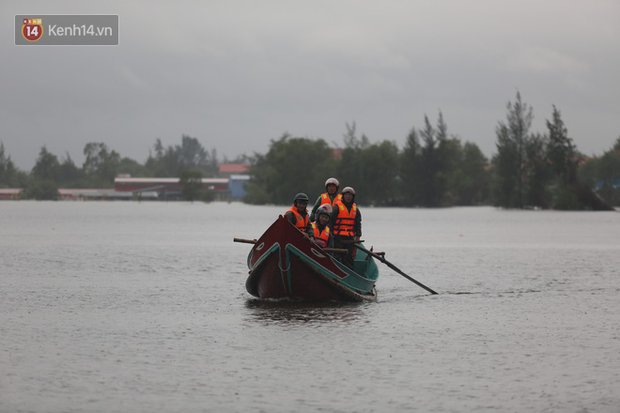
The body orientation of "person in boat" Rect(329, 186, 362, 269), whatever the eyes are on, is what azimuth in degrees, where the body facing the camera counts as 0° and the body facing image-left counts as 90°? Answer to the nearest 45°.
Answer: approximately 0°

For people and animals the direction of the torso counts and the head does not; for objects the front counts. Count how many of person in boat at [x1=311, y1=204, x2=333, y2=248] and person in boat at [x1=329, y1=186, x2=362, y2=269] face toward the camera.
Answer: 2

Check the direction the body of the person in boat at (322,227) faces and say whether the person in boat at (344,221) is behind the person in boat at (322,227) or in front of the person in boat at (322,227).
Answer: behind
